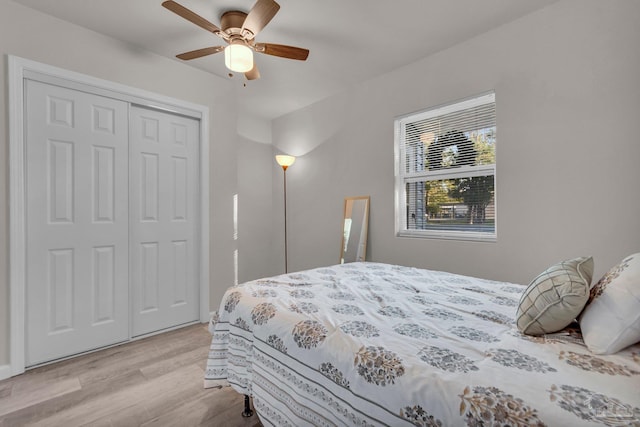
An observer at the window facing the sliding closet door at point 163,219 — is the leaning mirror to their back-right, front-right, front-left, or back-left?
front-right

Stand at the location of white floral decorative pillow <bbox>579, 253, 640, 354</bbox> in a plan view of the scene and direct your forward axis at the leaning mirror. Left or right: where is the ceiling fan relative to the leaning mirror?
left

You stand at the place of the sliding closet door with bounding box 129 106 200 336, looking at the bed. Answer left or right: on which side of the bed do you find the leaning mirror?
left

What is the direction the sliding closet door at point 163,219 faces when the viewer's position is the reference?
facing the viewer and to the right of the viewer

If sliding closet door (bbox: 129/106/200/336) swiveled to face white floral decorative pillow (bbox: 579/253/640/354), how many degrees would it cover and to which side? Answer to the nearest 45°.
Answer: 0° — it already faces it

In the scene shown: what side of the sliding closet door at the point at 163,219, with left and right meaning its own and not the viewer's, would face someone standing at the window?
front

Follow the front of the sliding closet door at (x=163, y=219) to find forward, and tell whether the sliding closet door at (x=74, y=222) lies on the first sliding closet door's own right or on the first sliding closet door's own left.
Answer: on the first sliding closet door's own right

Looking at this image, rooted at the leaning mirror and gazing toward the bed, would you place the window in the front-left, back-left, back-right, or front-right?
front-left

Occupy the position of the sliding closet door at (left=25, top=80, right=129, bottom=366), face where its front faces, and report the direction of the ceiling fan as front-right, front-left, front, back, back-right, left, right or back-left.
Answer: front

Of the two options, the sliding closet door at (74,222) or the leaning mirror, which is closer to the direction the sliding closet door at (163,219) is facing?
the leaning mirror

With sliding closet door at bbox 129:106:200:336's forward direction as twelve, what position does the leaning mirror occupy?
The leaning mirror is roughly at 11 o'clock from the sliding closet door.

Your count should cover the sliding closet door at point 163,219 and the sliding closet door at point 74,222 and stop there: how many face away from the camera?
0

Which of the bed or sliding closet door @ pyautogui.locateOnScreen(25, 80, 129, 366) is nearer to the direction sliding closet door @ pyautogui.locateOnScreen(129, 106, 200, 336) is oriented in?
the bed

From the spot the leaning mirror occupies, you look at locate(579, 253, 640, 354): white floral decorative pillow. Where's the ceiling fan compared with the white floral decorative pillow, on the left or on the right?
right

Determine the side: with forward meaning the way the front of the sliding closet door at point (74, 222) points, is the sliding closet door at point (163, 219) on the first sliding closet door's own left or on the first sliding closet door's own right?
on the first sliding closet door's own left
